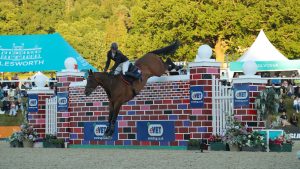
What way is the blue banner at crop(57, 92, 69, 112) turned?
toward the camera

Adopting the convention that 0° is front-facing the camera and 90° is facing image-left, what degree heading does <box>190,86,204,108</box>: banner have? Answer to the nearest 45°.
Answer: approximately 0°

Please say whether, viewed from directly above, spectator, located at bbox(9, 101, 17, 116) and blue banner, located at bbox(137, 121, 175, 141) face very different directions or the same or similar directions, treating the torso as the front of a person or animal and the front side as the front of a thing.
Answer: same or similar directions

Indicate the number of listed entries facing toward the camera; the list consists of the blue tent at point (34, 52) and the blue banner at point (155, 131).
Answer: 2

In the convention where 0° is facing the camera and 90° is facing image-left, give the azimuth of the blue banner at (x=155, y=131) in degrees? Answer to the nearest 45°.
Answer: approximately 0°

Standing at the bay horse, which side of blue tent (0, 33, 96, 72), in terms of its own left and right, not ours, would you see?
front

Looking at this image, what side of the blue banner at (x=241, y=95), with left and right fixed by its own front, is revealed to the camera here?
front

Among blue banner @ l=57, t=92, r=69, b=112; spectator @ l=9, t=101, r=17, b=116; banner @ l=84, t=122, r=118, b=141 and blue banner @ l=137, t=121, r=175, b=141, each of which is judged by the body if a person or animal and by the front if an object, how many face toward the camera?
4

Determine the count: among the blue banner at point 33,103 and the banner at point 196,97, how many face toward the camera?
2

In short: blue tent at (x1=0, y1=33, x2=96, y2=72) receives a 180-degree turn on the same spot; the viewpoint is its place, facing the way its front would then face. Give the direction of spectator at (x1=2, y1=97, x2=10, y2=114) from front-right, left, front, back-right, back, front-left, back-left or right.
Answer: back

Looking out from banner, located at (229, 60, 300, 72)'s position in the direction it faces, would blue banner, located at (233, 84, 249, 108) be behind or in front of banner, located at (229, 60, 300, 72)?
in front

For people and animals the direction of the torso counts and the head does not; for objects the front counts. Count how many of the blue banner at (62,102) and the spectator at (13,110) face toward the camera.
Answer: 2

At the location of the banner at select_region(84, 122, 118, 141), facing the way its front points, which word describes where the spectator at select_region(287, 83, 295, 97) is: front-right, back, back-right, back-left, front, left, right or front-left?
back-left

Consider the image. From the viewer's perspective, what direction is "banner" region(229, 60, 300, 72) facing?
toward the camera

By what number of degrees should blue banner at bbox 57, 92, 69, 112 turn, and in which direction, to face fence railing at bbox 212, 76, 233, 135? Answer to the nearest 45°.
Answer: approximately 45° to its left
